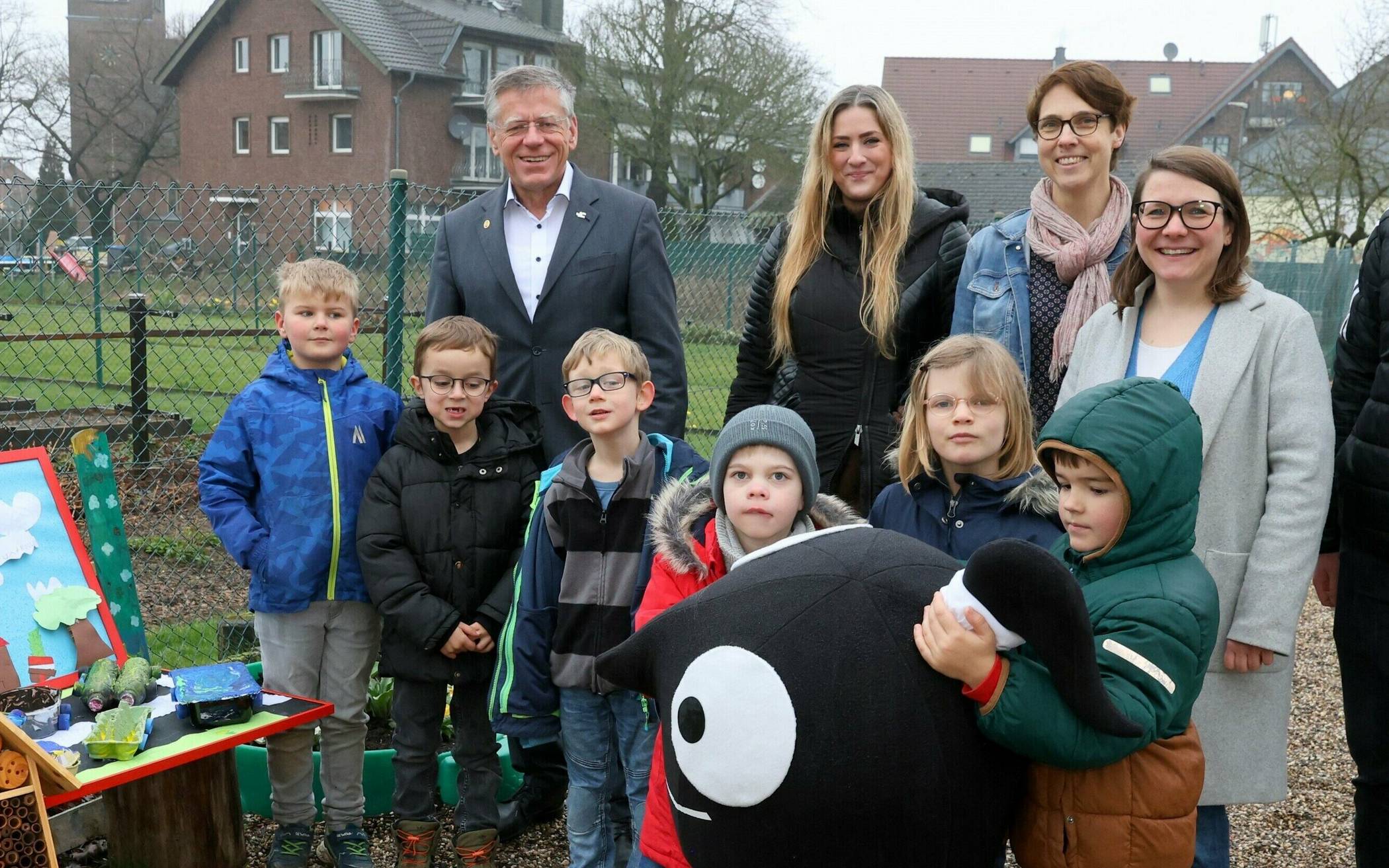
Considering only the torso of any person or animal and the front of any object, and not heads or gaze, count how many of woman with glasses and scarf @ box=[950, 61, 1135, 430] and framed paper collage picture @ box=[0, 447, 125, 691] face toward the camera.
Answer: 2

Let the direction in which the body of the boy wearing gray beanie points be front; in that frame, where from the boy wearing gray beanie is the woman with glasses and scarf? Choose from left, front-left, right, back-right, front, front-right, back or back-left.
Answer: back-left

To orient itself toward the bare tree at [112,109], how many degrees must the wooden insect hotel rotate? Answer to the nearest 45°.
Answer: approximately 180°

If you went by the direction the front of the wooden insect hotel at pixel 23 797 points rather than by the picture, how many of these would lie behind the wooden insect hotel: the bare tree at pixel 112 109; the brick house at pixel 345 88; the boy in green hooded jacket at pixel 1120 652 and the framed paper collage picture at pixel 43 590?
3

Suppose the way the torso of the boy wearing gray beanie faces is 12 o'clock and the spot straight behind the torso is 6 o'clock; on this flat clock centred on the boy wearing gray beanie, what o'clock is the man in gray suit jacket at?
The man in gray suit jacket is roughly at 5 o'clock from the boy wearing gray beanie.

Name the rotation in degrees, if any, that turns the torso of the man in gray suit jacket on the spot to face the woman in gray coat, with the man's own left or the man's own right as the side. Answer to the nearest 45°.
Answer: approximately 45° to the man's own left

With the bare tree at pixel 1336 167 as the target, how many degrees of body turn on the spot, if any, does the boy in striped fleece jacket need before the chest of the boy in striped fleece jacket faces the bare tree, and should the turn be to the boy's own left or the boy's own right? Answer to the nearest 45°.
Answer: approximately 135° to the boy's own left

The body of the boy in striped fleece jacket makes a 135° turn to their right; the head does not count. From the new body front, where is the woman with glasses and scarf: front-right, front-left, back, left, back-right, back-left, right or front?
back-right
